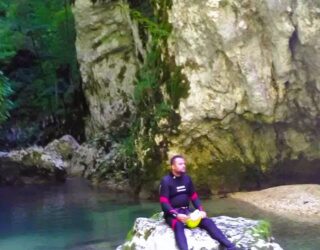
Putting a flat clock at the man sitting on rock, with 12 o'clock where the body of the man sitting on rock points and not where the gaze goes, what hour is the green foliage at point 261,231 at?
The green foliage is roughly at 10 o'clock from the man sitting on rock.

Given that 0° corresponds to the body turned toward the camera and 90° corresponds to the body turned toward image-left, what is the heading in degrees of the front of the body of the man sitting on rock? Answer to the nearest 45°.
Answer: approximately 315°

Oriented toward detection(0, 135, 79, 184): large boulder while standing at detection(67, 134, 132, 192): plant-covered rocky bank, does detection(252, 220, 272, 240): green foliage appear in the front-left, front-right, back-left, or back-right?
back-left
